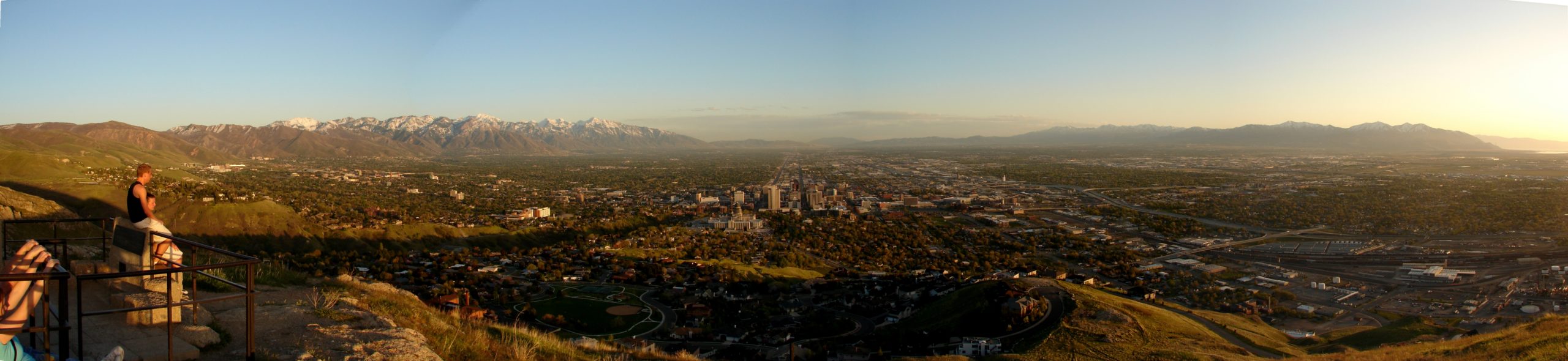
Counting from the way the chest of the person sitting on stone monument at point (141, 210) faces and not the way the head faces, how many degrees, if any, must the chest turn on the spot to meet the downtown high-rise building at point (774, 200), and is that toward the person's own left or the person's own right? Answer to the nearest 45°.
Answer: approximately 45° to the person's own left

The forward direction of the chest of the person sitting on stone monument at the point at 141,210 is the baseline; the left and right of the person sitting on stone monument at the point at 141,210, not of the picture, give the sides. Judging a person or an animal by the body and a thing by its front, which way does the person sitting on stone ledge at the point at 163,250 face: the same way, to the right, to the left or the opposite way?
the same way

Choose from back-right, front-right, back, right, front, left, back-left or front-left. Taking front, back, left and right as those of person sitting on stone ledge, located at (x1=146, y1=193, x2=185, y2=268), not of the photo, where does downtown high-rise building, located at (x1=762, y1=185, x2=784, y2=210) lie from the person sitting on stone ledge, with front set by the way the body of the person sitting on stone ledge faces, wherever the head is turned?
front-left

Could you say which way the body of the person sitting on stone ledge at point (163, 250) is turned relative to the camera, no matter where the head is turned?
to the viewer's right

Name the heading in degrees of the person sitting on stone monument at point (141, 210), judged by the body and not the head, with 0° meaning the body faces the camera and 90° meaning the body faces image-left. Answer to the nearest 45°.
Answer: approximately 270°
